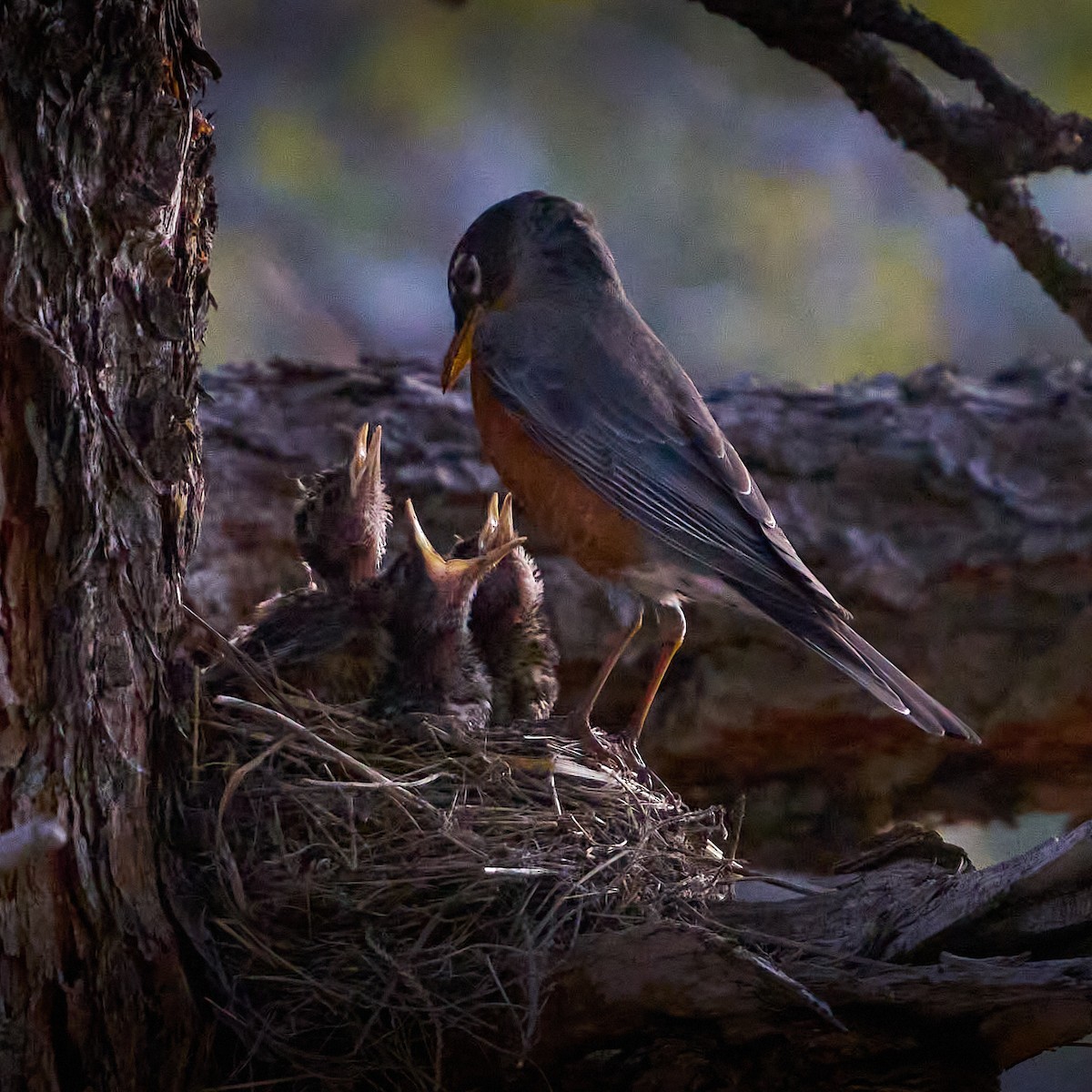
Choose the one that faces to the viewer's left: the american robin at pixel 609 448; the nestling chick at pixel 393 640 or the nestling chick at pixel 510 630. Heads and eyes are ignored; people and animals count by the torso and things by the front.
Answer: the american robin

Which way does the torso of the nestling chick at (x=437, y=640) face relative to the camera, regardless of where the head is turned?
to the viewer's right

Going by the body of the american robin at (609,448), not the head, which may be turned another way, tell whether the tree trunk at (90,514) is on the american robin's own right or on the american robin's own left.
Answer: on the american robin's own left

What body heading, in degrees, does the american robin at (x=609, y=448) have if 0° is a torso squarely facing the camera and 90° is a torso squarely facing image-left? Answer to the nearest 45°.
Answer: approximately 90°

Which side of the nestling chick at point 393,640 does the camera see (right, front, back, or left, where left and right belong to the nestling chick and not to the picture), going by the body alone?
right

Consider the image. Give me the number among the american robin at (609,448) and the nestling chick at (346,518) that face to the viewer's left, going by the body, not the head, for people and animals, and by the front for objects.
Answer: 1
